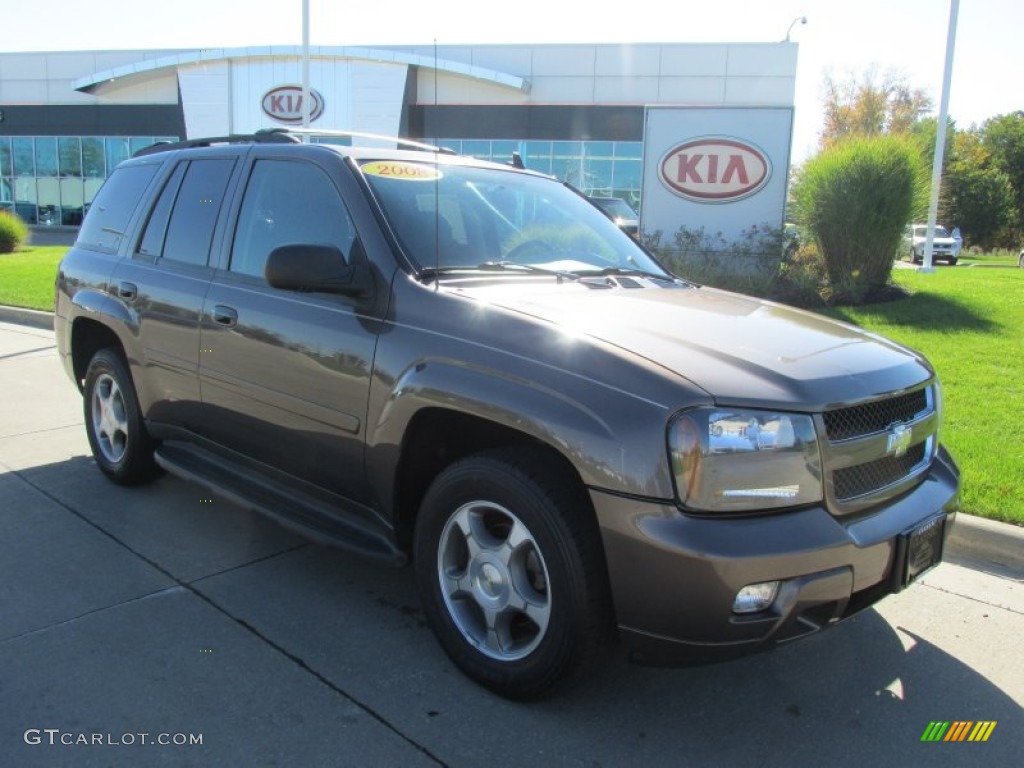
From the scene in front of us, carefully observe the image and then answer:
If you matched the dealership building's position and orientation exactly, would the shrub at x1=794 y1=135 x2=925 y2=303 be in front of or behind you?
in front

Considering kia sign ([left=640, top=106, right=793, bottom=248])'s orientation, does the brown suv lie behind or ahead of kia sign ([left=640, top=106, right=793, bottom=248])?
ahead

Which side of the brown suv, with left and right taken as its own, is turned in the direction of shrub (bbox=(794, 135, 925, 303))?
left

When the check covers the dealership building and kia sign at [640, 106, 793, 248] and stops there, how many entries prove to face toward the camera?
2

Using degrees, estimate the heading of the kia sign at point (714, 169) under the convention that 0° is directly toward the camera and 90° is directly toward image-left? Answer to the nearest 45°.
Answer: approximately 0°

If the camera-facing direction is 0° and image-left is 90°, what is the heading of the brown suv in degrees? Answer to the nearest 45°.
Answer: approximately 315°

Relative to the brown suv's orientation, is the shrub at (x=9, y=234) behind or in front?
behind
